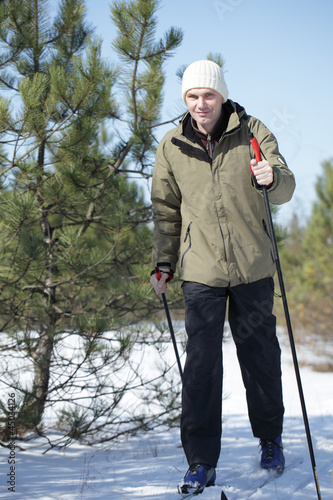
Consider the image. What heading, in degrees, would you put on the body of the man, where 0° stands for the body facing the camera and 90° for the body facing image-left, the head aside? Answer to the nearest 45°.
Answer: approximately 0°

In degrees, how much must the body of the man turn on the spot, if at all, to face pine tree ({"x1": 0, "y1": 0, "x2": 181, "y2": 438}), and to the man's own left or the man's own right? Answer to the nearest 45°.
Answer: approximately 135° to the man's own right
